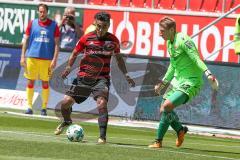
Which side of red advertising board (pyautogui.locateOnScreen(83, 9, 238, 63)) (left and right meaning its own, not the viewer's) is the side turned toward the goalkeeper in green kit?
front

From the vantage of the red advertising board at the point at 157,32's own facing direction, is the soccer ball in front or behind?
in front

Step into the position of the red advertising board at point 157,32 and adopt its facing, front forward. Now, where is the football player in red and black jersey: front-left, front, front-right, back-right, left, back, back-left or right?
front

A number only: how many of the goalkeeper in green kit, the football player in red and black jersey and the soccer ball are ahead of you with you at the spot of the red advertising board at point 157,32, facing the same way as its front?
3

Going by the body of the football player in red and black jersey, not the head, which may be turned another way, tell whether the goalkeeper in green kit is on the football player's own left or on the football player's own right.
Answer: on the football player's own left

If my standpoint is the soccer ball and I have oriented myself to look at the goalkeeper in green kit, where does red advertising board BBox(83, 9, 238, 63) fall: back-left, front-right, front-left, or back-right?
front-left

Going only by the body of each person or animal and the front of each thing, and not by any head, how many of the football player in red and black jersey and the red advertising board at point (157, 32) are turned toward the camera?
2

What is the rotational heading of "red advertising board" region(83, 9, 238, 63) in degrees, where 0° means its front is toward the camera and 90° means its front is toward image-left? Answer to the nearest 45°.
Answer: approximately 0°

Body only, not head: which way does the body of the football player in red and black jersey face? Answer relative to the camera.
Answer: toward the camera
